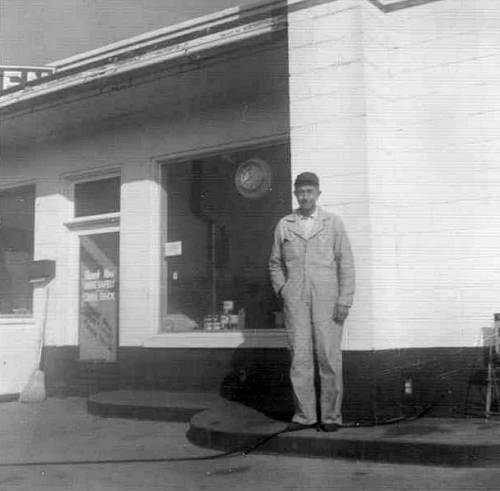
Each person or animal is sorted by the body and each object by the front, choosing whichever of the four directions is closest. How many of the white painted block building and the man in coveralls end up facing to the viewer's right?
0

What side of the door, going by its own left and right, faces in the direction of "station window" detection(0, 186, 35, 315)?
right

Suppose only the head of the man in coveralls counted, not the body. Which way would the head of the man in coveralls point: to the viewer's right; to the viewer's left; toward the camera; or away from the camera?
toward the camera

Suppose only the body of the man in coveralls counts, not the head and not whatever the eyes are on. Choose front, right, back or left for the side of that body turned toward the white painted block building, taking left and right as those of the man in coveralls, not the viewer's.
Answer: back

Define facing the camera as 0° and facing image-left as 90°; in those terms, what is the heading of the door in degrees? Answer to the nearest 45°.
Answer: approximately 45°

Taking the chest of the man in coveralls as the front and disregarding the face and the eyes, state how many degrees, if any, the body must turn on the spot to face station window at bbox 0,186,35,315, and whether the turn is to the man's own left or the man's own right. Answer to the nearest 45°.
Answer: approximately 135° to the man's own right

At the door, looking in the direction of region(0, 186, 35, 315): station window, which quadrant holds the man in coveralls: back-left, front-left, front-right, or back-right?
back-left

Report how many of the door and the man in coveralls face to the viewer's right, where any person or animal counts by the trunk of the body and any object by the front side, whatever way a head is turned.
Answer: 0

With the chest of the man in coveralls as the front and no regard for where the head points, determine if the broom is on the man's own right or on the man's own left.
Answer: on the man's own right

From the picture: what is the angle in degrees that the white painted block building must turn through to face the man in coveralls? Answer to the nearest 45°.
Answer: approximately 45° to its left

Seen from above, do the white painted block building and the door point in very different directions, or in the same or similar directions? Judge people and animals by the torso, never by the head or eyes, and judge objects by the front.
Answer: same or similar directions

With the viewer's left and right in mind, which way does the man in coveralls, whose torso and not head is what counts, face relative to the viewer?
facing the viewer

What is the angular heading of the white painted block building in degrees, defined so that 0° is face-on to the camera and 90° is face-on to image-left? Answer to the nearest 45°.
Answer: approximately 45°
